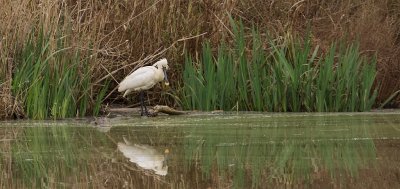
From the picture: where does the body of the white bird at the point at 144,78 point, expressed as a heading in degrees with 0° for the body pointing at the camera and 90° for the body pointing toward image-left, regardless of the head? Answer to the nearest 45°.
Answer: approximately 270°
